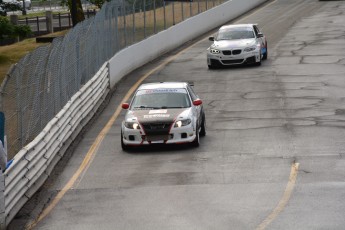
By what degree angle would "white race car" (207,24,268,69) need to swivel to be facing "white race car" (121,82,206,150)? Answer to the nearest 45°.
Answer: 0° — it already faces it

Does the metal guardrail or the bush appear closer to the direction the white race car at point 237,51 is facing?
the metal guardrail

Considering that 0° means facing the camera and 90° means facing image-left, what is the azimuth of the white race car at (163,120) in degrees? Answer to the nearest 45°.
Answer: approximately 0°

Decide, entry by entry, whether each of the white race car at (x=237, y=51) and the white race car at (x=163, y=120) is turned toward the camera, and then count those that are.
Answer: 2

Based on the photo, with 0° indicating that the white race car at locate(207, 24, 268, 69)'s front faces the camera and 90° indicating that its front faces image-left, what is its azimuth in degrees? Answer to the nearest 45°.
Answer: approximately 0°

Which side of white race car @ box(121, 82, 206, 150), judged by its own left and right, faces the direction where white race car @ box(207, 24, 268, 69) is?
back
